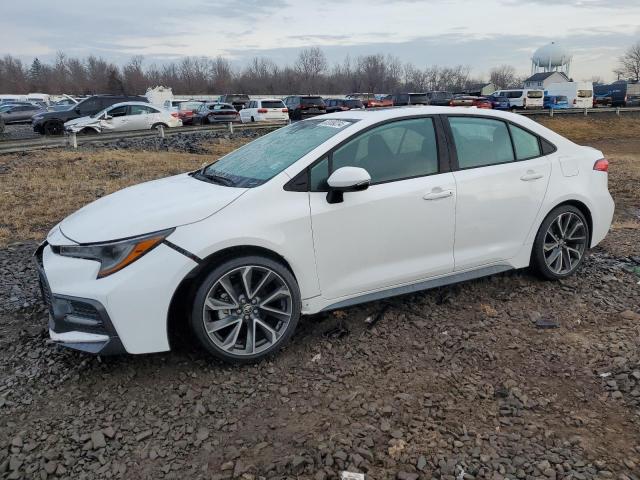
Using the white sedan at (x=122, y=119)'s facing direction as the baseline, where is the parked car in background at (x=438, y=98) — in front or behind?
behind

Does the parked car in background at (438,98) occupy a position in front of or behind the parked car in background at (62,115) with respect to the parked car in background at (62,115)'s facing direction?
behind

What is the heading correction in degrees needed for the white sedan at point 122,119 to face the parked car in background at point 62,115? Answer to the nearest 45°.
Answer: approximately 45° to its right

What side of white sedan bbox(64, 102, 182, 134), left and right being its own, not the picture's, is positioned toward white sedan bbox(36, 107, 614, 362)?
left

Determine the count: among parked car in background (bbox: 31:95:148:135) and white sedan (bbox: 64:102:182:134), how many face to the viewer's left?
2

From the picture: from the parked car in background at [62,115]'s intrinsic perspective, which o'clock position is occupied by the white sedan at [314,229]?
The white sedan is roughly at 9 o'clock from the parked car in background.

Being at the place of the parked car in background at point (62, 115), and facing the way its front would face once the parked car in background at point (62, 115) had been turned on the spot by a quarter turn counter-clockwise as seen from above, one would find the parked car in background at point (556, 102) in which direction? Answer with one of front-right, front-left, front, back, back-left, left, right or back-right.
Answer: left

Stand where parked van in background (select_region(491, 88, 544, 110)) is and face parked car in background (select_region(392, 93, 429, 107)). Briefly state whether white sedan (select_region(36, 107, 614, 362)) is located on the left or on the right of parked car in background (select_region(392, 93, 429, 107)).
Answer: left

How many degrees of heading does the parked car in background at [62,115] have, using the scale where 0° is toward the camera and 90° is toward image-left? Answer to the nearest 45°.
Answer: approximately 90°

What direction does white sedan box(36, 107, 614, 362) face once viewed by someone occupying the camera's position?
facing the viewer and to the left of the viewer

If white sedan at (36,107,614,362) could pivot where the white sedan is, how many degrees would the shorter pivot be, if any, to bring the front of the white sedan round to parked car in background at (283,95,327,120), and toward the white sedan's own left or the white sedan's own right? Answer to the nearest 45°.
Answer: approximately 135° to the white sedan's own right

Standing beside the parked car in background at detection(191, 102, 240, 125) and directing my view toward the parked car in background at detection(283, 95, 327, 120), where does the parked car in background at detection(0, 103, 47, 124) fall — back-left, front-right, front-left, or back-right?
back-left

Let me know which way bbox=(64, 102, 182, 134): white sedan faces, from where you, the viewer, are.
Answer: facing to the left of the viewer

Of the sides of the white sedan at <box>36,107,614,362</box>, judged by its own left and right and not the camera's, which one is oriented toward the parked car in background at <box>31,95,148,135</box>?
right

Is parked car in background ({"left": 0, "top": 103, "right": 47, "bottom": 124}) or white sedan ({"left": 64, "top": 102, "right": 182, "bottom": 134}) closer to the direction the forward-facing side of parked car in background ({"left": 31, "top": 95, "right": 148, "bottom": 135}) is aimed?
the parked car in background
